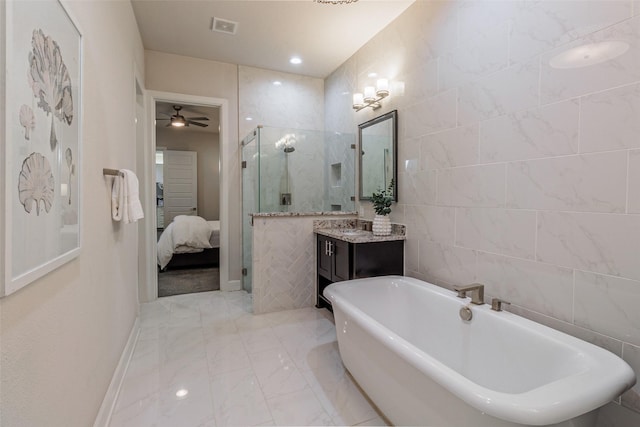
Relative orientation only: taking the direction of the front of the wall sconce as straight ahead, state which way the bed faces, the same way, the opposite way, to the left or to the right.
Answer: the same way

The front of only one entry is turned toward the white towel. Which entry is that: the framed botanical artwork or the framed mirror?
the framed mirror

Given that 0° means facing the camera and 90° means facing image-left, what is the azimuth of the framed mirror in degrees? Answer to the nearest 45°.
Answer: approximately 45°

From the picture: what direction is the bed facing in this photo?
to the viewer's left

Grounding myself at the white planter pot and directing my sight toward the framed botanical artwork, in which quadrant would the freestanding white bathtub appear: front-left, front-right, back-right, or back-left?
front-left

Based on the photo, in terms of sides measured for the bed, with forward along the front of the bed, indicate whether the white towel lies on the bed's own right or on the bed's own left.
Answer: on the bed's own left

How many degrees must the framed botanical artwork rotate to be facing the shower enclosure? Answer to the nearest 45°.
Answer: approximately 90° to its left

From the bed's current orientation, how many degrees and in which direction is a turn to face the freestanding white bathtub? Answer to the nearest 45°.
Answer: approximately 90° to its left

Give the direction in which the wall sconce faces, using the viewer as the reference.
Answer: facing the viewer and to the left of the viewer

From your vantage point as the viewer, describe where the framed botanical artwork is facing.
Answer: facing the viewer and to the right of the viewer

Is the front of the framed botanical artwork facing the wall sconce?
no

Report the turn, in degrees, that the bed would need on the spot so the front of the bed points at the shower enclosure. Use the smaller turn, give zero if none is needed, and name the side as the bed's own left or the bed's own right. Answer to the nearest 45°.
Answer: approximately 135° to the bed's own left
